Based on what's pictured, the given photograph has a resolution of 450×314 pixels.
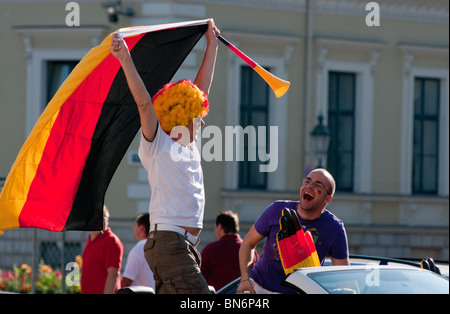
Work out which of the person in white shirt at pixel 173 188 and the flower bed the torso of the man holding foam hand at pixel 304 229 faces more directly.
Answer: the person in white shirt

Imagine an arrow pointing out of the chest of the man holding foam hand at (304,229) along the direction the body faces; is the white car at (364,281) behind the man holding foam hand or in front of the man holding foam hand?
in front

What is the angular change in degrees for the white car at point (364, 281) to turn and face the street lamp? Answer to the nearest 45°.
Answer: approximately 135° to its left

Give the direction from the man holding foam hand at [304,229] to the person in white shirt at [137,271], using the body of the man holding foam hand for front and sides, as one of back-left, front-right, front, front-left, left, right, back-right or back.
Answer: back-right

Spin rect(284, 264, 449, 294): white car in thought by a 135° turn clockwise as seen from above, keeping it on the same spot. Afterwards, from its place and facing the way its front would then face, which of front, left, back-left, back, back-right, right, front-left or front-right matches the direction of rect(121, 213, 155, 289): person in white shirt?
front-right

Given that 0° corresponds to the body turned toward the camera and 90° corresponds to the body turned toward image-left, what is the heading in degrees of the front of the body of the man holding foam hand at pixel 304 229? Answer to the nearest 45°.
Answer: approximately 0°

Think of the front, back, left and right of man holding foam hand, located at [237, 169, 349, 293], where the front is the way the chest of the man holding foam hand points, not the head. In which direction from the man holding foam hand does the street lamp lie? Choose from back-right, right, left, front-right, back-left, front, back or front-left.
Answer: back

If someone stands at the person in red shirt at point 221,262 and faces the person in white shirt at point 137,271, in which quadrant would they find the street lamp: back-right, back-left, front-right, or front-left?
back-right

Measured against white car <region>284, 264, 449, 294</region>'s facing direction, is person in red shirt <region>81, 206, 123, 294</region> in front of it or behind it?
behind

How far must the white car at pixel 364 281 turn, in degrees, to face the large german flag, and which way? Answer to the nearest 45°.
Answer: approximately 135° to its right

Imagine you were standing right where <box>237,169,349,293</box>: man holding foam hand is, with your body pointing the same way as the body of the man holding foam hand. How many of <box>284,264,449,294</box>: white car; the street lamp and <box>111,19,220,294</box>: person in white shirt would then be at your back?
1

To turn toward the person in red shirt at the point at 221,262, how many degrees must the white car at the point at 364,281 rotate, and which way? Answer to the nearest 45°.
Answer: approximately 180°
